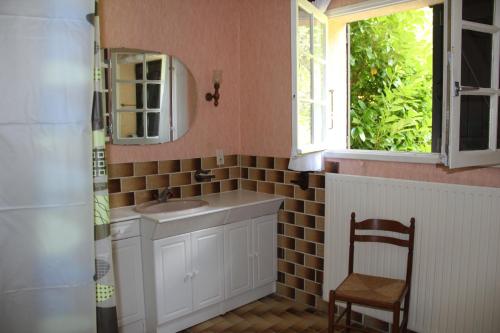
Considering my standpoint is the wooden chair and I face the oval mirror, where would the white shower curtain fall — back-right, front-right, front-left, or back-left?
front-left

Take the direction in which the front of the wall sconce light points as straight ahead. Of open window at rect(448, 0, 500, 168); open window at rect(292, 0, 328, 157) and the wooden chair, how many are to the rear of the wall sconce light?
0

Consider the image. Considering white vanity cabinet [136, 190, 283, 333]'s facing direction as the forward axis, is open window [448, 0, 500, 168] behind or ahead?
ahead

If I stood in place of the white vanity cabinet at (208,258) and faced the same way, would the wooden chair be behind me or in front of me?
in front

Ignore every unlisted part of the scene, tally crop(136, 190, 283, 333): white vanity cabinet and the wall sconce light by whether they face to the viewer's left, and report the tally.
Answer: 0

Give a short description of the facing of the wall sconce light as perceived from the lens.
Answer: facing the viewer and to the right of the viewer

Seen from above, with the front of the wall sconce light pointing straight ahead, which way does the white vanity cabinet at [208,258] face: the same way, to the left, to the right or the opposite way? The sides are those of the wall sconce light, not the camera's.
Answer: the same way
